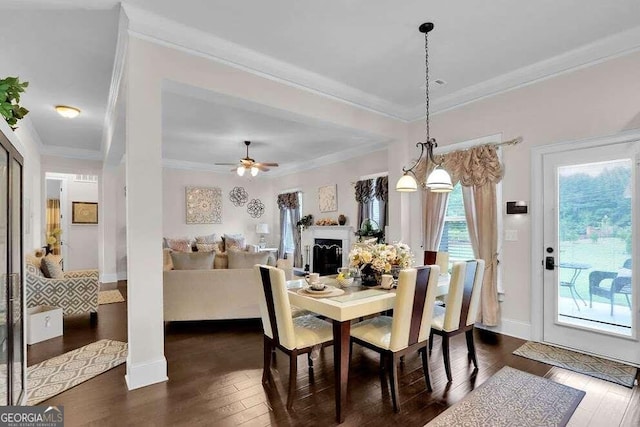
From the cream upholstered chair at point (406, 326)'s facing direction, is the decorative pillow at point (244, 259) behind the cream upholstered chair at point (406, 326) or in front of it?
in front

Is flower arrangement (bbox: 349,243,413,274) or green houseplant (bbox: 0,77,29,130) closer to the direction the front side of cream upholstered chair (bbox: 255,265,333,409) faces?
the flower arrangement

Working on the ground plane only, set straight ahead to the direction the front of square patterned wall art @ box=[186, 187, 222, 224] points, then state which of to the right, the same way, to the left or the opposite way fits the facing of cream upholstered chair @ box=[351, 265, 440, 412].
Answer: the opposite way

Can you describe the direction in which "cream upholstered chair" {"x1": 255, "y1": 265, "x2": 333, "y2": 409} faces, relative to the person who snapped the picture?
facing away from the viewer and to the right of the viewer

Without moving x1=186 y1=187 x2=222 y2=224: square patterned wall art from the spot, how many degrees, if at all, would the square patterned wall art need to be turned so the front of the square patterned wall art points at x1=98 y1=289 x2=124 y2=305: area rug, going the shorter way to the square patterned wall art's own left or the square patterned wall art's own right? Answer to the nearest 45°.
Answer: approximately 45° to the square patterned wall art's own right

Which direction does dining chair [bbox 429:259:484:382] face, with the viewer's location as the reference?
facing away from the viewer and to the left of the viewer

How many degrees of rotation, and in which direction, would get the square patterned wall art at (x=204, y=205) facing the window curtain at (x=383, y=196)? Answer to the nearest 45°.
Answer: approximately 45° to its left

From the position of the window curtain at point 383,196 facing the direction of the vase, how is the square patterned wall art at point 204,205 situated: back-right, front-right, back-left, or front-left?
back-right

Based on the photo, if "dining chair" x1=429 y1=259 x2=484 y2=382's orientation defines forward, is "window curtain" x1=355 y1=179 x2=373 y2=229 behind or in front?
in front

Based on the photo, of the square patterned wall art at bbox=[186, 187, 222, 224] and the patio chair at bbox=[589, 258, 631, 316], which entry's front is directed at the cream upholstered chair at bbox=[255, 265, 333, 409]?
the square patterned wall art

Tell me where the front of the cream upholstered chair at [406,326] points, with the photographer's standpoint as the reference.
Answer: facing away from the viewer and to the left of the viewer
